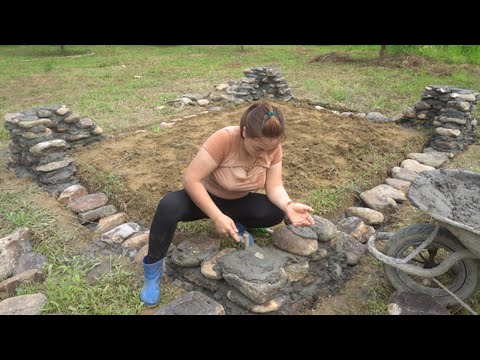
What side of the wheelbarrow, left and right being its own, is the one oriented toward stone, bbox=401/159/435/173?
right

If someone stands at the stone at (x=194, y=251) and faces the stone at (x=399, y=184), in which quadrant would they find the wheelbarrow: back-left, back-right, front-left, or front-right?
front-right

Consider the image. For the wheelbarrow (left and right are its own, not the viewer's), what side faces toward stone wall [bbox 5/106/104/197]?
front

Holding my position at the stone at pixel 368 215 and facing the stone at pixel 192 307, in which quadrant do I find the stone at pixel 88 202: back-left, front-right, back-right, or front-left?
front-right

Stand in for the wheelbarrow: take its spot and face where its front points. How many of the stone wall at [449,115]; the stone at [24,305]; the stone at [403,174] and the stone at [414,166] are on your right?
3

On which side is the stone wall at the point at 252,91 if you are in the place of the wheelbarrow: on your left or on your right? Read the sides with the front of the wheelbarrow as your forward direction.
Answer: on your right

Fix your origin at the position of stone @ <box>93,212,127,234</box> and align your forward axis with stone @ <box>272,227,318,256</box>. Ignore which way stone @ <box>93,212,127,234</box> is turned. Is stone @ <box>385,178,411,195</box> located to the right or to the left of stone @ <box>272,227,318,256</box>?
left

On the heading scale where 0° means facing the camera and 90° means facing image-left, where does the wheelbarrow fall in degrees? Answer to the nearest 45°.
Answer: approximately 90°

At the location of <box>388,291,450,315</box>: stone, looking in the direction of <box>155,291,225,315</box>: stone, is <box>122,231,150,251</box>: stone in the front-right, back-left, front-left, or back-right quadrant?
front-right

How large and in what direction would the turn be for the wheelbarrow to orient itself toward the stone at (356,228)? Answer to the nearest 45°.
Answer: approximately 45° to its right

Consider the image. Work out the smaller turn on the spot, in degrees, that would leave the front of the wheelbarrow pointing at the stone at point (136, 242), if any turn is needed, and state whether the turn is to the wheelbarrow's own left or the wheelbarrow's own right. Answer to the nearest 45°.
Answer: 0° — it already faces it

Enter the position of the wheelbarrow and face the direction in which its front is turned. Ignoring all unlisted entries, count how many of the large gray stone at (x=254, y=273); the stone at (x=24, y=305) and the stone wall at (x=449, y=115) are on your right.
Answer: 1

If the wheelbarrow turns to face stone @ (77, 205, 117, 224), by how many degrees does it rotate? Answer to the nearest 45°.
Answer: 0° — it already faces it

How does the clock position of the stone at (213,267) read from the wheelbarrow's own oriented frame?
The stone is roughly at 11 o'clock from the wheelbarrow.

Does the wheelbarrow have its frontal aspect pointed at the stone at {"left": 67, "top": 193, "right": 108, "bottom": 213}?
yes

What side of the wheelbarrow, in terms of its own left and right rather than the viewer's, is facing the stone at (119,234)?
front

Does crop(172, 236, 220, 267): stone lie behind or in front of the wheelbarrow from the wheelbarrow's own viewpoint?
in front

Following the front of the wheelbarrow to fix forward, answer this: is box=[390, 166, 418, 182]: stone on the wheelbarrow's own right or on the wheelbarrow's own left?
on the wheelbarrow's own right

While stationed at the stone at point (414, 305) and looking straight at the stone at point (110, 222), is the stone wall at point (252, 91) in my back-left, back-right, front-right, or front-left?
front-right

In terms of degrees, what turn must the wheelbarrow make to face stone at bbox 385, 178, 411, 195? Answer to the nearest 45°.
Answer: approximately 90° to its right

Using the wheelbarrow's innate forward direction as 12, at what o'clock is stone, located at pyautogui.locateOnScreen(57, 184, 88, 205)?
The stone is roughly at 12 o'clock from the wheelbarrow.
